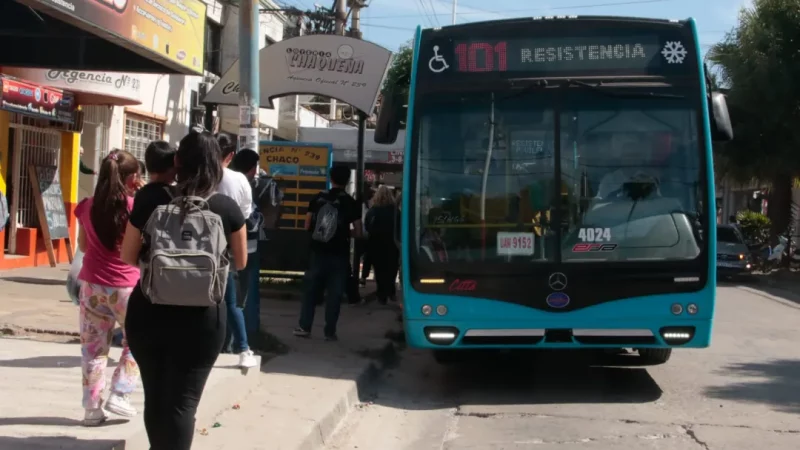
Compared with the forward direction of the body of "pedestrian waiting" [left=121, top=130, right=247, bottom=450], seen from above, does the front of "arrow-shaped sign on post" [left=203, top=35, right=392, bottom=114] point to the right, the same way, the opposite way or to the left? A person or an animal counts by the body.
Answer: the opposite way

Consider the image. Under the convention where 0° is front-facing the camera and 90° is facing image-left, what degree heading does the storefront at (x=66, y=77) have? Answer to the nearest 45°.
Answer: approximately 315°

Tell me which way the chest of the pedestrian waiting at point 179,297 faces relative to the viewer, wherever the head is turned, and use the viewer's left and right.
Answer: facing away from the viewer

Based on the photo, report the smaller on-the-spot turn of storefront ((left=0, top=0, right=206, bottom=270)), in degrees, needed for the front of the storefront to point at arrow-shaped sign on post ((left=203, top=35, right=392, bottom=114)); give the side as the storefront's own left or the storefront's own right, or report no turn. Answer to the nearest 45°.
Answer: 0° — it already faces it

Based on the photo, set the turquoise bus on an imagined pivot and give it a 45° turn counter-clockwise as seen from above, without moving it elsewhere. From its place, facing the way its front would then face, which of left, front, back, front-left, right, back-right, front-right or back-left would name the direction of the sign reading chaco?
back

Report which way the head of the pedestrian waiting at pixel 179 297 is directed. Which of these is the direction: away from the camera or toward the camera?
away from the camera

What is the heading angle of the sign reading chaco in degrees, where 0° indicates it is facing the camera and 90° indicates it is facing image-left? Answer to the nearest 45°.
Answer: approximately 0°

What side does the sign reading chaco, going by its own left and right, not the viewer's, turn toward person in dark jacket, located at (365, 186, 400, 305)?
left

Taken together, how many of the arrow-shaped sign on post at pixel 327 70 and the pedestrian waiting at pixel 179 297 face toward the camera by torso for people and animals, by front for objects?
1

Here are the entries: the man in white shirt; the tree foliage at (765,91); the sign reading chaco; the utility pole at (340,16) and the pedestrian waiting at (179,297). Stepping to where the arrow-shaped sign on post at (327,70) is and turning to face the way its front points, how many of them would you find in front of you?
2
